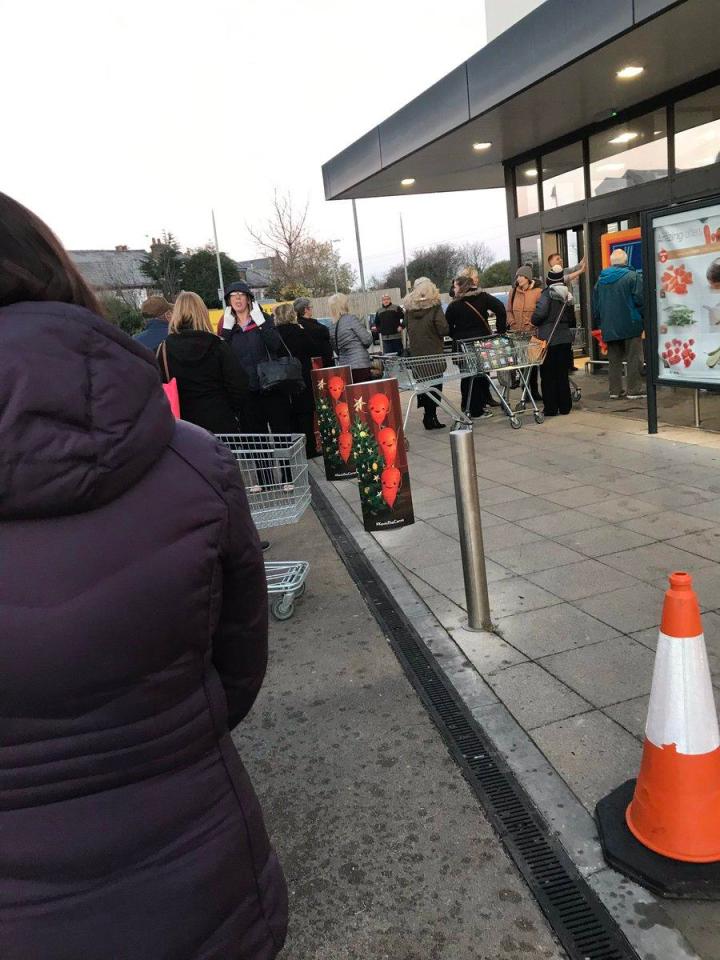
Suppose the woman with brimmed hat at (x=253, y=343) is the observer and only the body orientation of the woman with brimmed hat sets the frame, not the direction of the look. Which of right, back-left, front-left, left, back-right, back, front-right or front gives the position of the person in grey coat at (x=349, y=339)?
back-left

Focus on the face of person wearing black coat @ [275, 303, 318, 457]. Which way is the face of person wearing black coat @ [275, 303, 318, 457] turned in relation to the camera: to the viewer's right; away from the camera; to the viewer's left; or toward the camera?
away from the camera

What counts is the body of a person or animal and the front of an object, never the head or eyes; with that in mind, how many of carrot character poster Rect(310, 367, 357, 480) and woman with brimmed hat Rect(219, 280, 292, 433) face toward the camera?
2

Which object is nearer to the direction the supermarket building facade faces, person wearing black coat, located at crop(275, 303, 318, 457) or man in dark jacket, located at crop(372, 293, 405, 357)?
the person wearing black coat

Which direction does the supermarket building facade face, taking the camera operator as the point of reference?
facing the viewer and to the left of the viewer

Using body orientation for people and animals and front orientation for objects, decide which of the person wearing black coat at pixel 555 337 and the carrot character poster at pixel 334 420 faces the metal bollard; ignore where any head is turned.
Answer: the carrot character poster

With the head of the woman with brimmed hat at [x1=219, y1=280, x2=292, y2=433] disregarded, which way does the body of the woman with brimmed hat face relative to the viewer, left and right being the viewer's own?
facing the viewer

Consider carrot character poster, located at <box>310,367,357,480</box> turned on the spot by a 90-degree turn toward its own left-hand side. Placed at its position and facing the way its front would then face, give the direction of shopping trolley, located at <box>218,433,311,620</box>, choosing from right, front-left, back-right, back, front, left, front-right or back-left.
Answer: right

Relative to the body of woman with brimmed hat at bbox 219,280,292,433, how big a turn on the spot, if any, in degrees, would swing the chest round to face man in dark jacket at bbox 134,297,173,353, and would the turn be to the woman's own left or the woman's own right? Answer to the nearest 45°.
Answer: approximately 90° to the woman's own right

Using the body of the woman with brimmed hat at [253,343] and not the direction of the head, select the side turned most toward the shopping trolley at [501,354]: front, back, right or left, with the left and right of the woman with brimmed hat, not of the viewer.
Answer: left

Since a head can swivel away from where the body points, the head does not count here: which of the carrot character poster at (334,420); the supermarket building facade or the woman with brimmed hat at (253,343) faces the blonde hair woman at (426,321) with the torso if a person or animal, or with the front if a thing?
the supermarket building facade

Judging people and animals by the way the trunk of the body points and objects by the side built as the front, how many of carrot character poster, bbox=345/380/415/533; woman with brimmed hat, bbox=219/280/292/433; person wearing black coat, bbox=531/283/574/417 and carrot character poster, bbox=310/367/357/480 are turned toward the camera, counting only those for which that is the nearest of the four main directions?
3

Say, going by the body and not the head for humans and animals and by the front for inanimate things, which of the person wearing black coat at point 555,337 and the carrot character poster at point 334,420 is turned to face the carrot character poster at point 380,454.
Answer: the carrot character poster at point 334,420

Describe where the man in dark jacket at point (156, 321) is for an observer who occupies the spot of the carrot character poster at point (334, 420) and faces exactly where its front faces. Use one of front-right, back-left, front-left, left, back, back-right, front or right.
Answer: right

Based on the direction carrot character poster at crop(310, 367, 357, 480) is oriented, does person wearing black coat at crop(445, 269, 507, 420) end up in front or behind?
behind

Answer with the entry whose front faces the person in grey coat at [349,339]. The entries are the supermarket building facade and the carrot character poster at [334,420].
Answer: the supermarket building facade

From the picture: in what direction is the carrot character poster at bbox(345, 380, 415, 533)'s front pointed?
toward the camera

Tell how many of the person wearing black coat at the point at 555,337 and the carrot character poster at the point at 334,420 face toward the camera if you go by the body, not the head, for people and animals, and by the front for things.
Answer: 1
